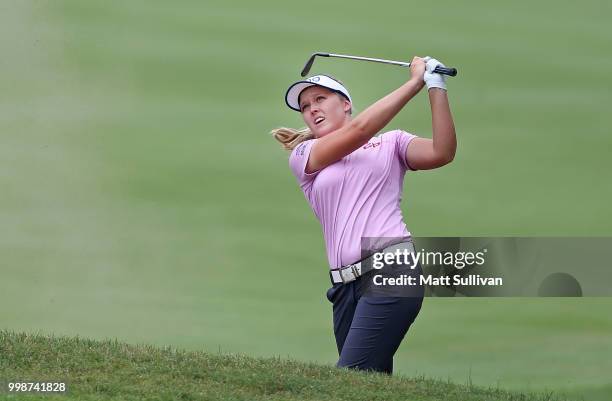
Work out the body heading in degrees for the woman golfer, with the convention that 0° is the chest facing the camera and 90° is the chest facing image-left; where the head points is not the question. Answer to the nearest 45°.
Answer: approximately 45°
